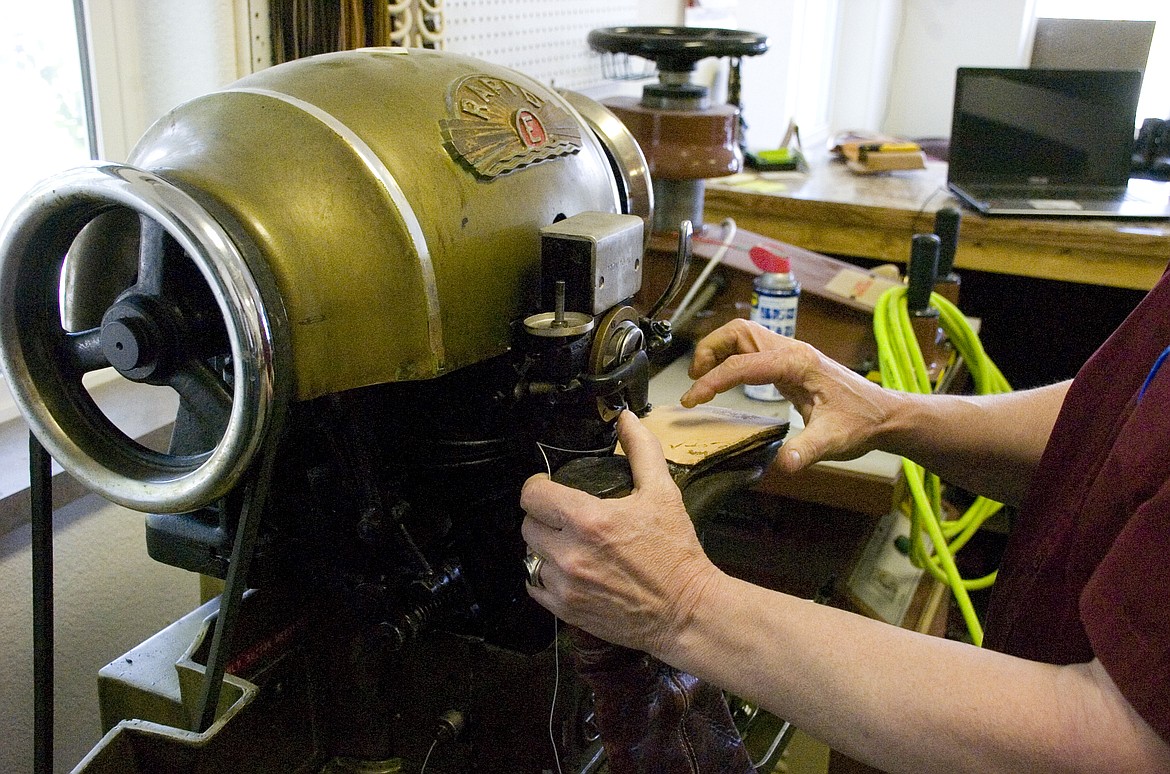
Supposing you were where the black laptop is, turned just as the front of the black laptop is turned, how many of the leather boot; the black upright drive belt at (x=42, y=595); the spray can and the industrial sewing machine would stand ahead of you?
4

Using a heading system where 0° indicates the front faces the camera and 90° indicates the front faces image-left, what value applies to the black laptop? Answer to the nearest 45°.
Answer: approximately 0°

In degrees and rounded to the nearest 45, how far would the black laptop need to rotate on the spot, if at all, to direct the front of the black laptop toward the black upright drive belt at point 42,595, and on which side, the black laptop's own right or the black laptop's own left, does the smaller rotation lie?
0° — it already faces it

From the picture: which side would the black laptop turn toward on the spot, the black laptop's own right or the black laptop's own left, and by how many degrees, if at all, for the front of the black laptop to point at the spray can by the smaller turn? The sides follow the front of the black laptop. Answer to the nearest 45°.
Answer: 0° — it already faces it

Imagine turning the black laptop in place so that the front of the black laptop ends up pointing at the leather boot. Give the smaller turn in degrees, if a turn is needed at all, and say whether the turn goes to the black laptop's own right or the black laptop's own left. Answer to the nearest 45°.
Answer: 0° — it already faces it
